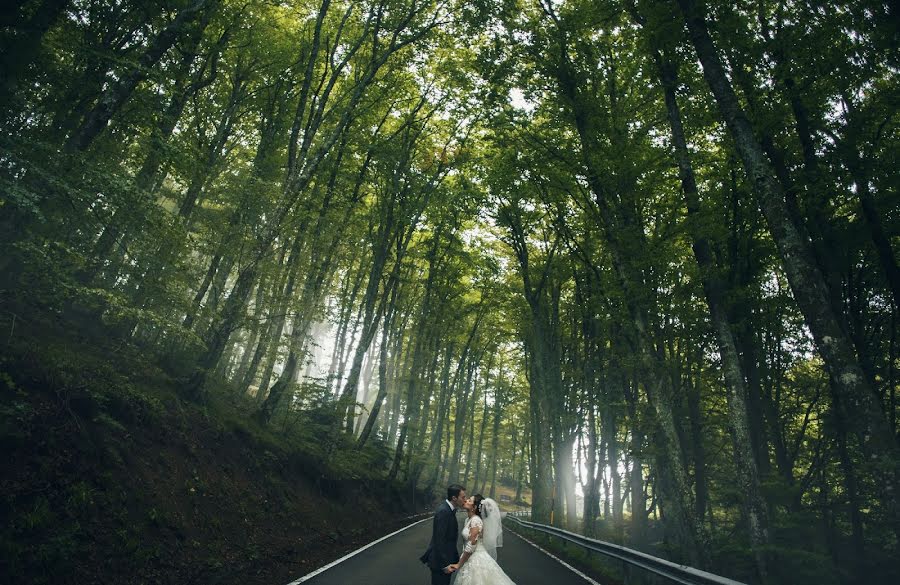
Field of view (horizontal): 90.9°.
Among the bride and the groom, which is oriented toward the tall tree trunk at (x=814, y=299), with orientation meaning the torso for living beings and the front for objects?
the groom

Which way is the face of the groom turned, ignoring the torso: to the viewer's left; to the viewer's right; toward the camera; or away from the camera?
to the viewer's right

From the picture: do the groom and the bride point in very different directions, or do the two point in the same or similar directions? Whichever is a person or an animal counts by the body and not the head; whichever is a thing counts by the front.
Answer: very different directions

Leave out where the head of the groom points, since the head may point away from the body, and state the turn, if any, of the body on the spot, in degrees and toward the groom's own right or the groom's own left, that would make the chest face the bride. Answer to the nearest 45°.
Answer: approximately 45° to the groom's own left

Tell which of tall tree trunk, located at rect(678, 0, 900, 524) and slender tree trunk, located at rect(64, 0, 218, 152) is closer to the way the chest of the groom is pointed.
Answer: the tall tree trunk

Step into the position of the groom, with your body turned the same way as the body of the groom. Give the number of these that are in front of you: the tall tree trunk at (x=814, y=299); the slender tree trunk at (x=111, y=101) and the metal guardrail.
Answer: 2

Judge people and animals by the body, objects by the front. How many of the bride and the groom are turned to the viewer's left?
1

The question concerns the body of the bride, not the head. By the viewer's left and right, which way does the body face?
facing to the left of the viewer

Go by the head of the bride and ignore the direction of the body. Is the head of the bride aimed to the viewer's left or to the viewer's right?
to the viewer's left

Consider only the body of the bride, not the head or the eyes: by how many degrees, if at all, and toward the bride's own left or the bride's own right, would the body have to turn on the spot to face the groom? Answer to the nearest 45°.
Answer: approximately 45° to the bride's own left

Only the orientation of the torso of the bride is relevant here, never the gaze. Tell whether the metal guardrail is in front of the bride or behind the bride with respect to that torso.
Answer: behind

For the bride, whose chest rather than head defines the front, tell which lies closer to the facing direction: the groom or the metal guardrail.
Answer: the groom

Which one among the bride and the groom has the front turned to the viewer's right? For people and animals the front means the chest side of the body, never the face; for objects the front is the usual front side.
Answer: the groom

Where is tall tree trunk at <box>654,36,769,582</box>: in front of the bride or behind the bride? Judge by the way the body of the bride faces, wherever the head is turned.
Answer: behind

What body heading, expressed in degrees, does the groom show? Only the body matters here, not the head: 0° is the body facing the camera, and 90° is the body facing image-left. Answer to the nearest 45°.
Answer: approximately 270°
